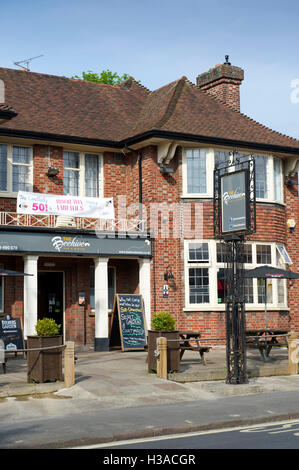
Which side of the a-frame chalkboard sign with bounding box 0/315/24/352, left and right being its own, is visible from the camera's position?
front

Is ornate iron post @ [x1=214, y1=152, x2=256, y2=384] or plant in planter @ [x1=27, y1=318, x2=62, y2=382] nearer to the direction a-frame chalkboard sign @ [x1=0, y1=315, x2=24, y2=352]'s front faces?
the plant in planter

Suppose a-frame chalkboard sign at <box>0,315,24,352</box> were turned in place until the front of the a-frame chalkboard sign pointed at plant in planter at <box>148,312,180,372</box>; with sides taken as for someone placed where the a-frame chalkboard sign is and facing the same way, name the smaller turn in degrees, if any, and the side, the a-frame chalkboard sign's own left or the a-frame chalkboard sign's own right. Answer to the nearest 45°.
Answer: approximately 45° to the a-frame chalkboard sign's own left

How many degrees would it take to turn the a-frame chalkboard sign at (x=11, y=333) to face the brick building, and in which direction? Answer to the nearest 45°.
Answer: approximately 135° to its left

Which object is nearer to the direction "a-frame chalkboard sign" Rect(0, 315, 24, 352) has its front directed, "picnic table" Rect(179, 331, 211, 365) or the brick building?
the picnic table

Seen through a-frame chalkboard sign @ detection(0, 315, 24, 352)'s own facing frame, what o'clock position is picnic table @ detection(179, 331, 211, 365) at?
The picnic table is roughly at 10 o'clock from the a-frame chalkboard sign.

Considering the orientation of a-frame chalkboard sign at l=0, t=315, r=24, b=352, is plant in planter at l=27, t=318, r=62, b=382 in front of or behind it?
in front

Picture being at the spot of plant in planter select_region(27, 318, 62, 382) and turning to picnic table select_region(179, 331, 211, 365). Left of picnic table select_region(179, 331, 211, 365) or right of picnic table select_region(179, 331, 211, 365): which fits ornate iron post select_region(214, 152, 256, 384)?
right

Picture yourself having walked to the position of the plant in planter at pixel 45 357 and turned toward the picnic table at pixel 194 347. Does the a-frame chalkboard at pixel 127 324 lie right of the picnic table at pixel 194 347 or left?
left

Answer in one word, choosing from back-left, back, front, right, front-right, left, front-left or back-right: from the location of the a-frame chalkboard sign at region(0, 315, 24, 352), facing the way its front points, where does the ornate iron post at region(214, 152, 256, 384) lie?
front-left
